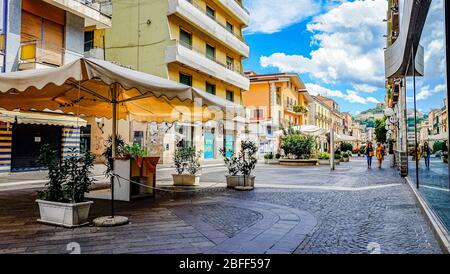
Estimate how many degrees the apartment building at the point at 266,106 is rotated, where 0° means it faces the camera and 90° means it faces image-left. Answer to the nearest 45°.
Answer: approximately 315°

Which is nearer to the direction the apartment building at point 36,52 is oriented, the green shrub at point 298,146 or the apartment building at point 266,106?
the green shrub

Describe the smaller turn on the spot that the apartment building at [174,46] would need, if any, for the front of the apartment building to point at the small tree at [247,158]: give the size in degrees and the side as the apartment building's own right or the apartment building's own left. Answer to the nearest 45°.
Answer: approximately 45° to the apartment building's own right

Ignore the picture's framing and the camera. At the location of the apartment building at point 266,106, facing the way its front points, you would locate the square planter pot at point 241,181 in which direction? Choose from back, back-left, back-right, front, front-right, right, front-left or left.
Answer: front-right

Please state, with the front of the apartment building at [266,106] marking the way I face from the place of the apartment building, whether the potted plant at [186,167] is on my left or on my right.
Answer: on my right

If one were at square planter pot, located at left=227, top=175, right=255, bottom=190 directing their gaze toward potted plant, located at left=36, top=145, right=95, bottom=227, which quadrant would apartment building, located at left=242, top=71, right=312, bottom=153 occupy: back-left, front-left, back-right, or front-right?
back-right

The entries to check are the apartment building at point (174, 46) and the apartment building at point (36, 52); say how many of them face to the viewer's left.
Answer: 0

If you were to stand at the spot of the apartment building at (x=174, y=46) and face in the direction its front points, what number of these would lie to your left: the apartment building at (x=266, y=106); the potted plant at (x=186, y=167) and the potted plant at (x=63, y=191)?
1

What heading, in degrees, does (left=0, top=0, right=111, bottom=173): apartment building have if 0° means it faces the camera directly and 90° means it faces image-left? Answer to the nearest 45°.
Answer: approximately 315°

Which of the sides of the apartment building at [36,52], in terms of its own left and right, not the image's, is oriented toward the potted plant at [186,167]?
front

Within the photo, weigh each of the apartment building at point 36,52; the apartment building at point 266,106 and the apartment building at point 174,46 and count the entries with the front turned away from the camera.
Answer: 0

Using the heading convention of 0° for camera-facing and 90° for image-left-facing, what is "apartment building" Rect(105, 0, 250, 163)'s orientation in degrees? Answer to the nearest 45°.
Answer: approximately 315°

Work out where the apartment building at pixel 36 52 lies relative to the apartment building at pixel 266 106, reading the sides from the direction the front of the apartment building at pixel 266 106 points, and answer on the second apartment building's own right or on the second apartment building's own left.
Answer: on the second apartment building's own right

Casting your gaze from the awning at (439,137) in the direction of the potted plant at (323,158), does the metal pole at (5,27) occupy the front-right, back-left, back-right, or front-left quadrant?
front-left

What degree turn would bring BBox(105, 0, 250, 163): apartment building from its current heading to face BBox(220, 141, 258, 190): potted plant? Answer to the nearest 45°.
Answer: approximately 45° to its right

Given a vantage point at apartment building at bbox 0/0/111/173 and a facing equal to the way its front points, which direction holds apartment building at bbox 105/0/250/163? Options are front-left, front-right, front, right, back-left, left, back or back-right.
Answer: left

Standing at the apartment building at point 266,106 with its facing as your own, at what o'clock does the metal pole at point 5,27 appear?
The metal pole is roughly at 2 o'clock from the apartment building.
